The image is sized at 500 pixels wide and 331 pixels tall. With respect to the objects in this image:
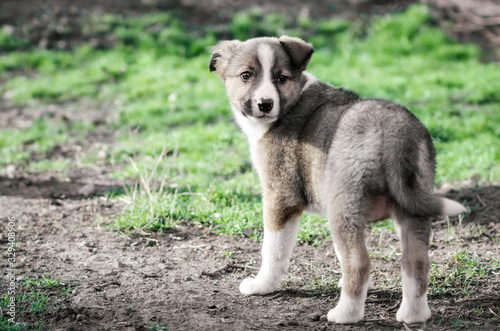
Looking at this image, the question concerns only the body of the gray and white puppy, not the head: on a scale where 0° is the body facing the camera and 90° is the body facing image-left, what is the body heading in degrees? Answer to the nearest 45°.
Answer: approximately 135°

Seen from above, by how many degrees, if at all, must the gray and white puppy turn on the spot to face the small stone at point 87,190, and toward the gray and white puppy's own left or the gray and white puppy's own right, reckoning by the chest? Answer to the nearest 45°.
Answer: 0° — it already faces it
